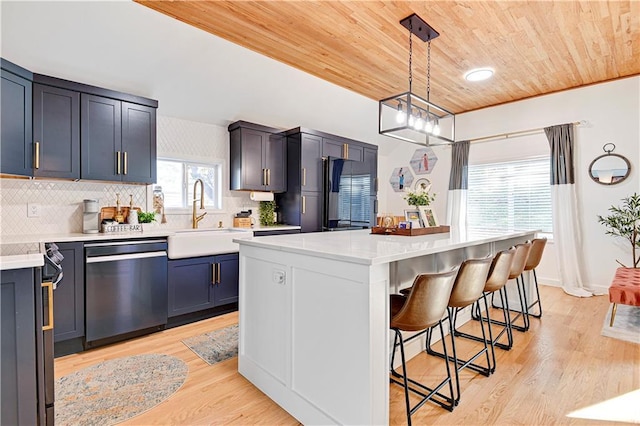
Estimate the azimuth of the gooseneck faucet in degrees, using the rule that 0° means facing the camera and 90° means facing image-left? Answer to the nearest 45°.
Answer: approximately 315°

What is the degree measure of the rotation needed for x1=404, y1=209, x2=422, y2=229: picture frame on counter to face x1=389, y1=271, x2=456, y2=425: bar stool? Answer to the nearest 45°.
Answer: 0° — it already faces it

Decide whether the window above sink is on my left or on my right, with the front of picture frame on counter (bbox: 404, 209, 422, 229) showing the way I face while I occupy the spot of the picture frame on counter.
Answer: on my right

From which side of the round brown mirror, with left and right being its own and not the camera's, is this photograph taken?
front

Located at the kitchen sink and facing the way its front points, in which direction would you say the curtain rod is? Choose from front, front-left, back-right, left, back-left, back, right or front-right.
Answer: front-left

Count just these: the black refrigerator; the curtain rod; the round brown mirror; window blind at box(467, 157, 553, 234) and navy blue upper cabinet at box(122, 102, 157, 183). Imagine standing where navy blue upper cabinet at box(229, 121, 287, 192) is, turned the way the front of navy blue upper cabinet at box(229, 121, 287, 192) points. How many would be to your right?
1

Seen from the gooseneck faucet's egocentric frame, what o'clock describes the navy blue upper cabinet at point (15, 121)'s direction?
The navy blue upper cabinet is roughly at 3 o'clock from the gooseneck faucet.

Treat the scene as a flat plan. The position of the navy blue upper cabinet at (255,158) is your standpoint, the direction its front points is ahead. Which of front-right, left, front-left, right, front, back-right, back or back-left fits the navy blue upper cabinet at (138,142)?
right

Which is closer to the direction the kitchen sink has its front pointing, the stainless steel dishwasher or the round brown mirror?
the round brown mirror

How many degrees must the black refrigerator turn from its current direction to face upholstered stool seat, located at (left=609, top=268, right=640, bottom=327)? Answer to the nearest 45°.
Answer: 0° — it already faces it

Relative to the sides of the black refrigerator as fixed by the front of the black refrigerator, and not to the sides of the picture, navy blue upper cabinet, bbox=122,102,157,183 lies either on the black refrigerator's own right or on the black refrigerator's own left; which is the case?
on the black refrigerator's own right

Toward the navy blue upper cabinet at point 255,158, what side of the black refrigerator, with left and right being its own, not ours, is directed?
right

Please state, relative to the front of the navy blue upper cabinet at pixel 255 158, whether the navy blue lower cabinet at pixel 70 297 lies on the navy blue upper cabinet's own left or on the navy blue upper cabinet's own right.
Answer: on the navy blue upper cabinet's own right

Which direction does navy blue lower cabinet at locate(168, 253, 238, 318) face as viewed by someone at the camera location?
facing the viewer and to the right of the viewer
